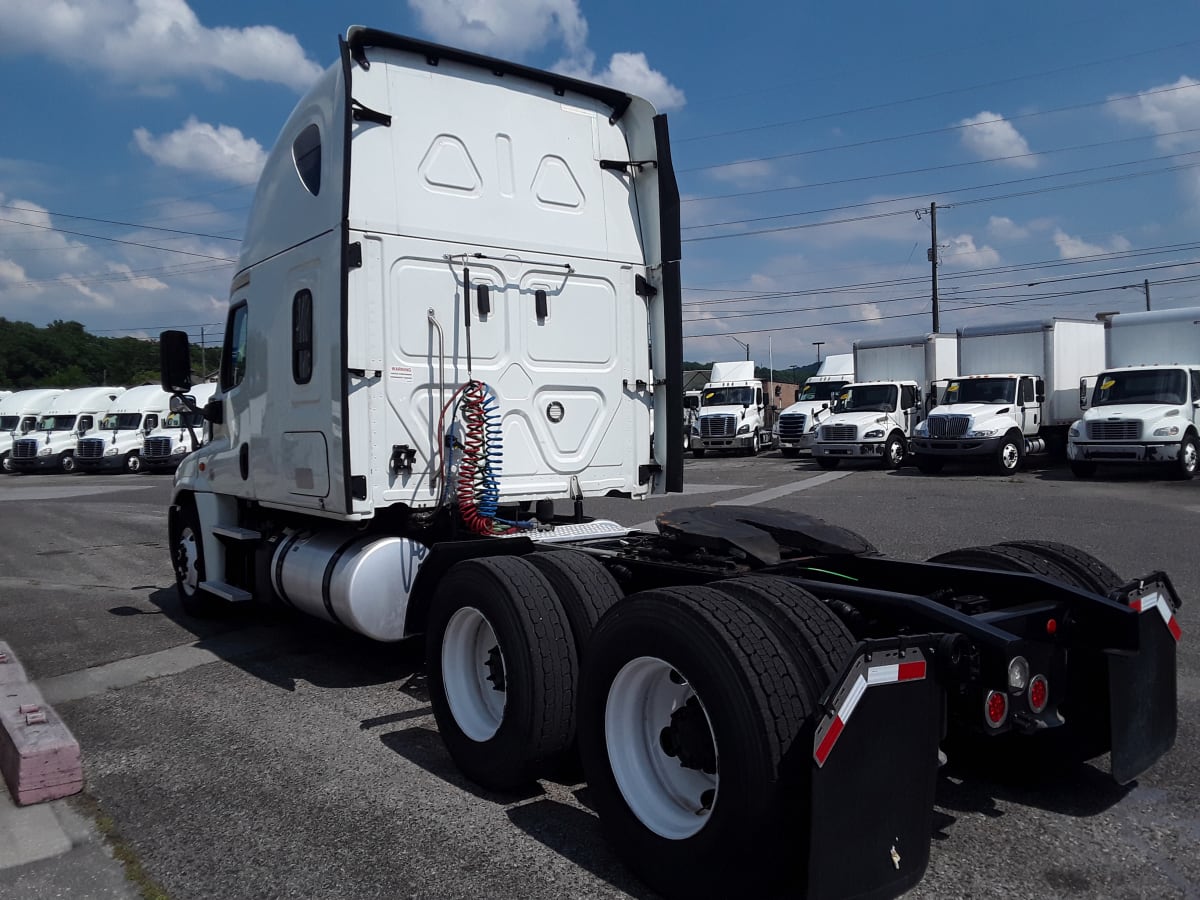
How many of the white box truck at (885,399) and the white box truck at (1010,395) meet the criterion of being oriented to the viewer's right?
0

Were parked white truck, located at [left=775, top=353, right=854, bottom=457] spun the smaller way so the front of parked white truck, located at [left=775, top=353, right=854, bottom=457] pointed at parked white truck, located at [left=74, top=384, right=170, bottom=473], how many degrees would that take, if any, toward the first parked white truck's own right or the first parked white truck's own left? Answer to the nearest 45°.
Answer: approximately 45° to the first parked white truck's own right

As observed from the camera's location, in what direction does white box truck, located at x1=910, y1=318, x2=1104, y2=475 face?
facing the viewer and to the left of the viewer

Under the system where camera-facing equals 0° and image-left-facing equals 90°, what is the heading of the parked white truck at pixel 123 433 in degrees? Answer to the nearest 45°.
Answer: approximately 45°

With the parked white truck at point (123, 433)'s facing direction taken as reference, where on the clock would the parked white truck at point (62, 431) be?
the parked white truck at point (62, 431) is roughly at 3 o'clock from the parked white truck at point (123, 433).

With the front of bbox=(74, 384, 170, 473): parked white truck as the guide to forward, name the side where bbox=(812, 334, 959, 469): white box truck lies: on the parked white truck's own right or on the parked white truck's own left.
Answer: on the parked white truck's own left

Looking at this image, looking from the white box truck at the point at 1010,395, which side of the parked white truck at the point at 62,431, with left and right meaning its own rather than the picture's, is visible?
left

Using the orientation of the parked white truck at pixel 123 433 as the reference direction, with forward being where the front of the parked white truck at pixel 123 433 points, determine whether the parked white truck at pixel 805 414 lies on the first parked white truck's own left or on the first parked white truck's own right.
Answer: on the first parked white truck's own left

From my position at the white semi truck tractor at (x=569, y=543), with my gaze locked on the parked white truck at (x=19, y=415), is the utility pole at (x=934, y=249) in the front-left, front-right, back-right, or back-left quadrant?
front-right

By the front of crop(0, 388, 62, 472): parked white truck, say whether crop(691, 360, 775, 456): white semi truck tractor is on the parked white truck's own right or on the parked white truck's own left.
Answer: on the parked white truck's own left

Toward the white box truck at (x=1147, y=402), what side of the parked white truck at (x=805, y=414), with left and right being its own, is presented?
left

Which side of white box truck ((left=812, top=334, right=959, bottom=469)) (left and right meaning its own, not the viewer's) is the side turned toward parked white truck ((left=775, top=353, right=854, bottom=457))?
right

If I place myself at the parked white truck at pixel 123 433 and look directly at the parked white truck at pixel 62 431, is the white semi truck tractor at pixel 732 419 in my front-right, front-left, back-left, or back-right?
back-right

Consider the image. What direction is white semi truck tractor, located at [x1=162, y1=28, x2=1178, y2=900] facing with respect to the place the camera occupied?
facing away from the viewer and to the left of the viewer
